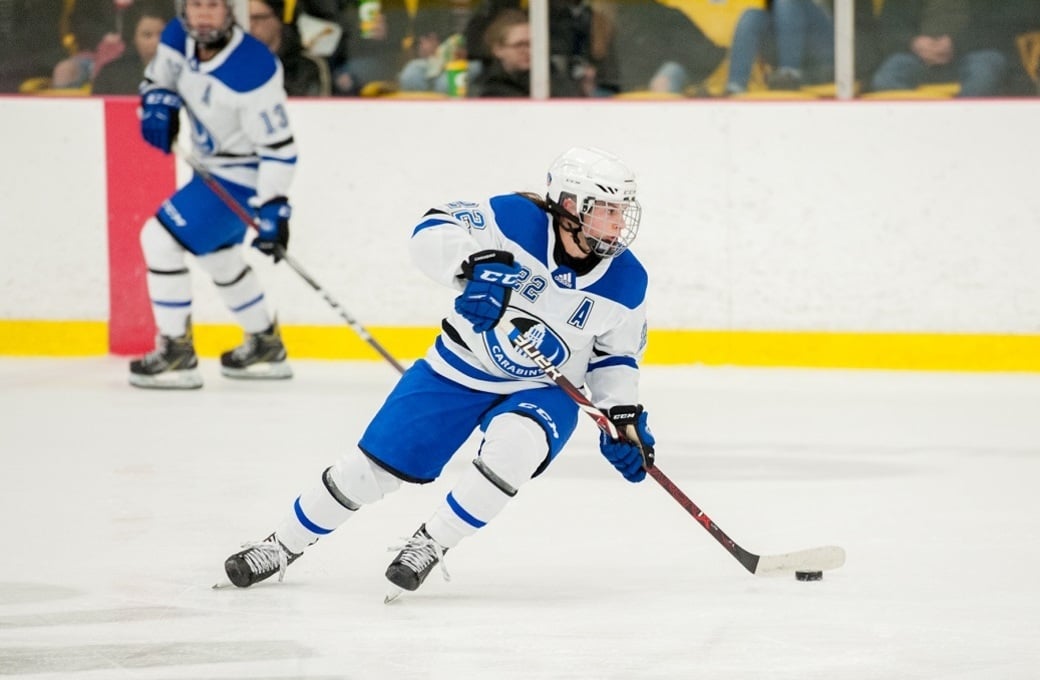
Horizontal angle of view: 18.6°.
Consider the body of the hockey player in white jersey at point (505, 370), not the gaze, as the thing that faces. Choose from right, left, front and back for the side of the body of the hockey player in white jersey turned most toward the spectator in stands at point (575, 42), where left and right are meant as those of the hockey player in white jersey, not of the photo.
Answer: back

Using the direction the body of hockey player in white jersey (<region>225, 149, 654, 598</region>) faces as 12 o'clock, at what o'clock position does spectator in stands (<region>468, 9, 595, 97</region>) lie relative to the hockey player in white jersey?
The spectator in stands is roughly at 6 o'clock from the hockey player in white jersey.

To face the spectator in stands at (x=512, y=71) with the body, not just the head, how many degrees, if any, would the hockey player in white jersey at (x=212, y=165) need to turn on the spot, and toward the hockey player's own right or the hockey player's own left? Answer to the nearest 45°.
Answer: approximately 180°

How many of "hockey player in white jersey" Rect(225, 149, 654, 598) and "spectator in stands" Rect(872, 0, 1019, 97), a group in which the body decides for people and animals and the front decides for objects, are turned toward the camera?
2

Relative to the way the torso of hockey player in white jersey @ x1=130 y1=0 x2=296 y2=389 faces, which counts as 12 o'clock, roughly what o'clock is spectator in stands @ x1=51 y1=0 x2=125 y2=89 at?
The spectator in stands is roughly at 4 o'clock from the hockey player in white jersey.

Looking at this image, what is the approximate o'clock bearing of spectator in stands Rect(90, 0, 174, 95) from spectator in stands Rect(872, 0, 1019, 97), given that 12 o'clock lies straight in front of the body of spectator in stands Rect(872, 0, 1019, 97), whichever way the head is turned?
spectator in stands Rect(90, 0, 174, 95) is roughly at 3 o'clock from spectator in stands Rect(872, 0, 1019, 97).

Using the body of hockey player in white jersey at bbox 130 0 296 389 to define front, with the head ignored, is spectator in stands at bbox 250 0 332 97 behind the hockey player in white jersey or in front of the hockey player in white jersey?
behind

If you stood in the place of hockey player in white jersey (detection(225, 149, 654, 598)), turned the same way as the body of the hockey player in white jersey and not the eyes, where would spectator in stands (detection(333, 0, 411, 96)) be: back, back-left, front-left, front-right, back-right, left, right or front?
back

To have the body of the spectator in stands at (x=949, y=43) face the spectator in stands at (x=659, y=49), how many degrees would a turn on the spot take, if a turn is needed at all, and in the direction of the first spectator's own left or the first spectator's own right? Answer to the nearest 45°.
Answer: approximately 90° to the first spectator's own right

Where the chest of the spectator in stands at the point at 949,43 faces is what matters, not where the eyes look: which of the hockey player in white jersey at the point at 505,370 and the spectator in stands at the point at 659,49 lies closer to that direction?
the hockey player in white jersey

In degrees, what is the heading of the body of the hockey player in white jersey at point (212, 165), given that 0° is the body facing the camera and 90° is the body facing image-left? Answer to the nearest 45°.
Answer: approximately 45°
